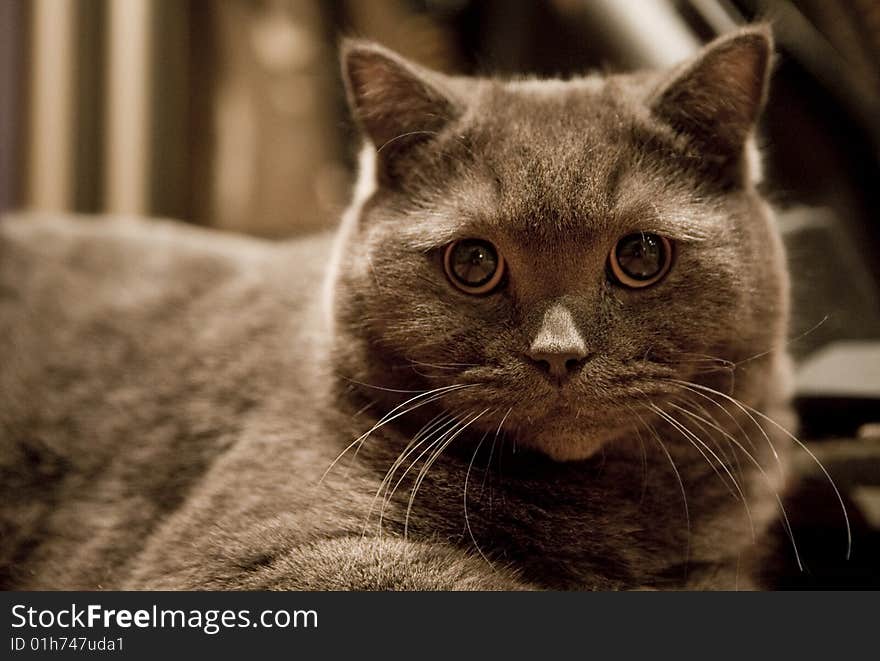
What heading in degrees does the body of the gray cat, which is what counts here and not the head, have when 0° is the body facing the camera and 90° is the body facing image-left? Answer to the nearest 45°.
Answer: approximately 315°
